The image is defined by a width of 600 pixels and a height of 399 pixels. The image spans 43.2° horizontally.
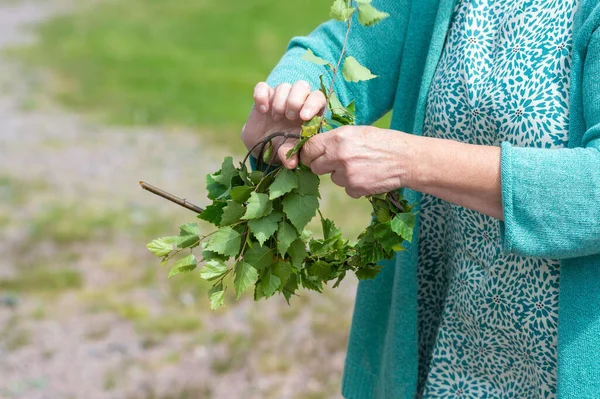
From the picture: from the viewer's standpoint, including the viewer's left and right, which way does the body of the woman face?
facing the viewer and to the left of the viewer
